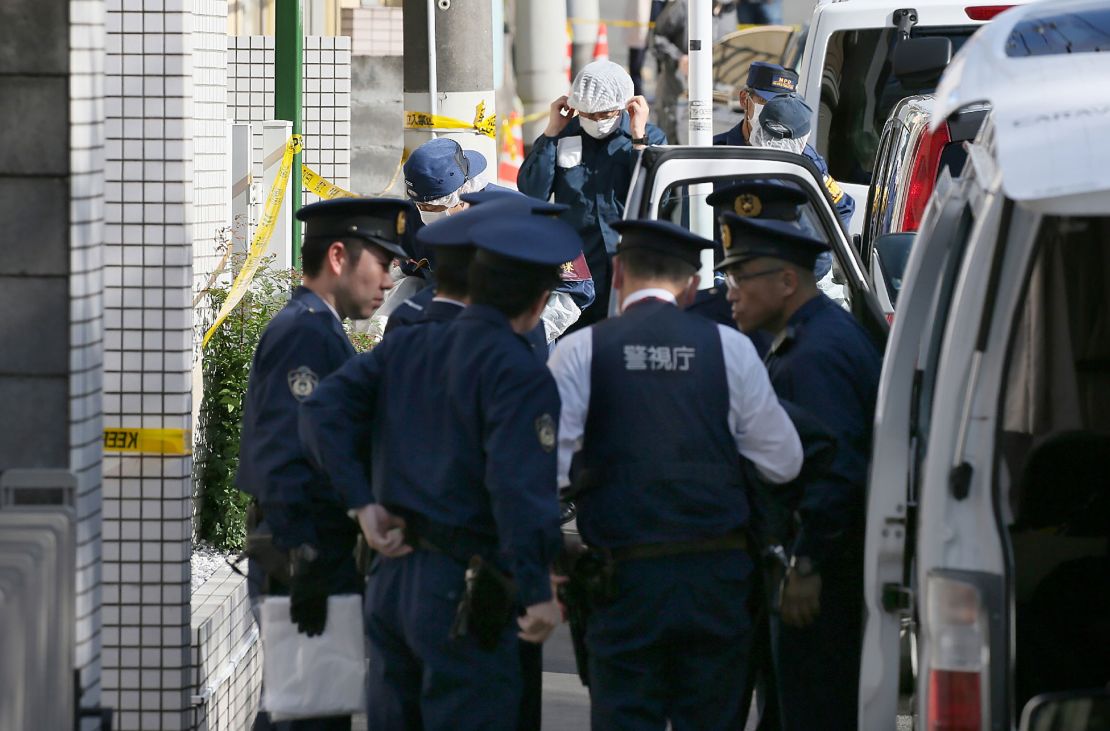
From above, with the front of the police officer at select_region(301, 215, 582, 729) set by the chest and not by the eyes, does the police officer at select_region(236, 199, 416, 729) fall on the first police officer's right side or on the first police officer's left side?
on the first police officer's left side

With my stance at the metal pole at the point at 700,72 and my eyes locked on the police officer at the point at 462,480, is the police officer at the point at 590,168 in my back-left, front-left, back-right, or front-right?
front-right

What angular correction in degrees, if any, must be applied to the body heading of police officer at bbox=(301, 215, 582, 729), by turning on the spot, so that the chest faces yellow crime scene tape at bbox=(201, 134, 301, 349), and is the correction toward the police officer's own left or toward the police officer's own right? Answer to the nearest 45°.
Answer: approximately 45° to the police officer's own left

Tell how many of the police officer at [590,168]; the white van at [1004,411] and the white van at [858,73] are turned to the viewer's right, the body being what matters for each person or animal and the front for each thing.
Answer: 0

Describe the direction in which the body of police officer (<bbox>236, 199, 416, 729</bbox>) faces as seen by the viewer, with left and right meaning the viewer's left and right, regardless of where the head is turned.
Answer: facing to the right of the viewer

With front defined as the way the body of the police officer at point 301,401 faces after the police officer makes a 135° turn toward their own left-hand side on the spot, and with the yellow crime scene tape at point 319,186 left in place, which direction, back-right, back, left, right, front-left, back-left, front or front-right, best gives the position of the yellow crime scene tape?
front-right

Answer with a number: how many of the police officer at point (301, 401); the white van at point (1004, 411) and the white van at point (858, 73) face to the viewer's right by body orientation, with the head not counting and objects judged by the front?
1

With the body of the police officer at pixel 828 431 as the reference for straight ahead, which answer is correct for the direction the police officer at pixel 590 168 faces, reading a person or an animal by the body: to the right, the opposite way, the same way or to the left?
to the left

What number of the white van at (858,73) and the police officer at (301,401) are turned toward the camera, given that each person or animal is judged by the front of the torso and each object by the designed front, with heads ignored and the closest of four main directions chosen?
0

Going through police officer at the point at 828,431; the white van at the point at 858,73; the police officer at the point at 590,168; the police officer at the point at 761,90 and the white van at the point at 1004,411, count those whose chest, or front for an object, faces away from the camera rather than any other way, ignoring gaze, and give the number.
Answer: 2

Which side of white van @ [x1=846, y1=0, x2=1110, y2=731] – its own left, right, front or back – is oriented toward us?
back

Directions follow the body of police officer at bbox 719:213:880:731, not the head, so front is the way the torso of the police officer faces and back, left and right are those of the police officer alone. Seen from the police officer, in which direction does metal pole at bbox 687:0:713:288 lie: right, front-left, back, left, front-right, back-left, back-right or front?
right

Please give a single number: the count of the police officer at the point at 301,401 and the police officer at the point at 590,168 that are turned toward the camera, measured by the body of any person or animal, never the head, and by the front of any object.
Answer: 1

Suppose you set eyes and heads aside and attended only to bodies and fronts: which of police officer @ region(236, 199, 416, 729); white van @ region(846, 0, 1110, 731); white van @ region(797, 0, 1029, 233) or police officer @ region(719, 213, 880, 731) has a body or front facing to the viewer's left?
police officer @ region(719, 213, 880, 731)

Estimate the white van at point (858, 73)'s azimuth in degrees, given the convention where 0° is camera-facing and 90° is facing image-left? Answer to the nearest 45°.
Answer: approximately 180°
